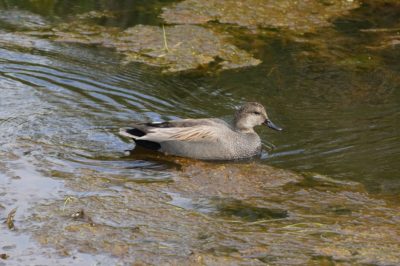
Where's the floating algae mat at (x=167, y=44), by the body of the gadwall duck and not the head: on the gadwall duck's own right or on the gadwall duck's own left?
on the gadwall duck's own left

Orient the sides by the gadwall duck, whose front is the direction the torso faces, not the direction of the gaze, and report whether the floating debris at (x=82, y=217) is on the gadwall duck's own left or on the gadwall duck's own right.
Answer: on the gadwall duck's own right

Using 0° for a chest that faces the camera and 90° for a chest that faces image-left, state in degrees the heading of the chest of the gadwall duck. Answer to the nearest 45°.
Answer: approximately 270°

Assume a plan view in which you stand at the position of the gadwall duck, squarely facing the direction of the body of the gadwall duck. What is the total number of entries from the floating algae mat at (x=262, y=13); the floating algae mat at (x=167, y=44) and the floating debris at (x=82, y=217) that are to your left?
2
